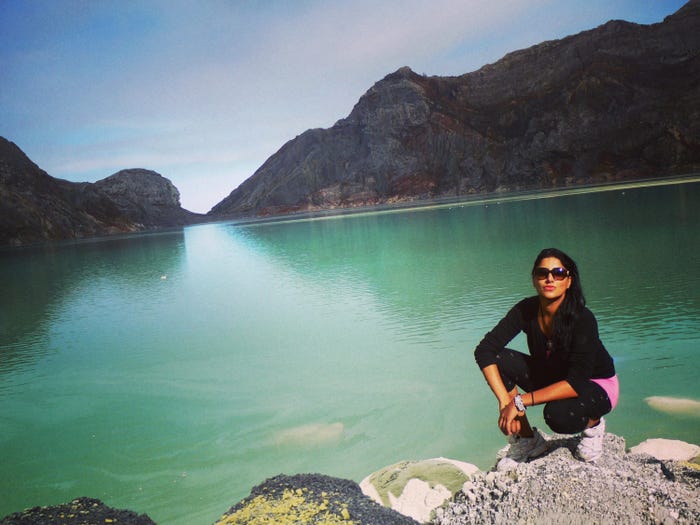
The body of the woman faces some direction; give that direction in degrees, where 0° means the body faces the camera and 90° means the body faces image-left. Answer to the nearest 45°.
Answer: approximately 45°

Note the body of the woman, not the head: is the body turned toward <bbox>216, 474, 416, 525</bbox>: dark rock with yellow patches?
yes
